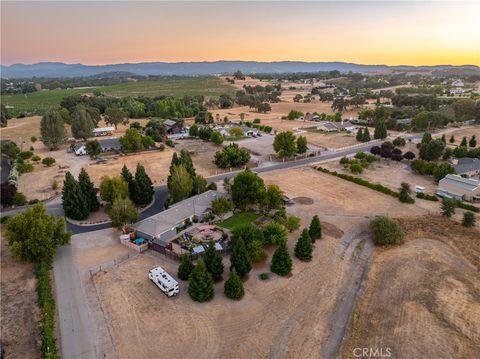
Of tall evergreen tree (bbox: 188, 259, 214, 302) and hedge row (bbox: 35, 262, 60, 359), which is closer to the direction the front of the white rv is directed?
the tall evergreen tree

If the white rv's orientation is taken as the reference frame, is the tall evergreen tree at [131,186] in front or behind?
behind

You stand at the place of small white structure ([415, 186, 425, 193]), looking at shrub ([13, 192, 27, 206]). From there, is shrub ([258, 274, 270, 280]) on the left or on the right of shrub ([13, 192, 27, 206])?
left

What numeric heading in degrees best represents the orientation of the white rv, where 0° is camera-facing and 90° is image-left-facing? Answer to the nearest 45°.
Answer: approximately 315°

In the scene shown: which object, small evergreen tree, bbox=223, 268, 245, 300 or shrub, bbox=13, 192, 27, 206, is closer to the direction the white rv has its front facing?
the small evergreen tree

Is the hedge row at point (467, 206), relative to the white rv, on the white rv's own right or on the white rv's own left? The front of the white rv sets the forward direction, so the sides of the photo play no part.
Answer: on the white rv's own left

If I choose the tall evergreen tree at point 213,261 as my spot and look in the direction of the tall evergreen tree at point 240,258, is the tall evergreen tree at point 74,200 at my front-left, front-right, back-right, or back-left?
back-left

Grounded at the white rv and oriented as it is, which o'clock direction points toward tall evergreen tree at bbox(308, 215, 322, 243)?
The tall evergreen tree is roughly at 10 o'clock from the white rv.

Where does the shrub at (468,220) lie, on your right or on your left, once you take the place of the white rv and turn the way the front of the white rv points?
on your left

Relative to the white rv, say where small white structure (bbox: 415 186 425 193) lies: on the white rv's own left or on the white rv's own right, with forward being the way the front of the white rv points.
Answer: on the white rv's own left
